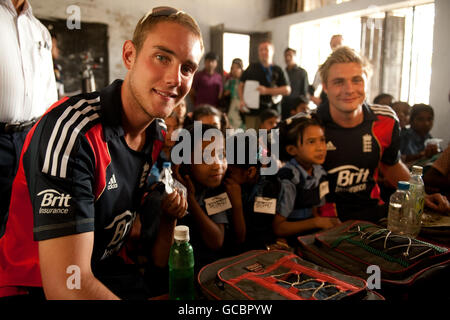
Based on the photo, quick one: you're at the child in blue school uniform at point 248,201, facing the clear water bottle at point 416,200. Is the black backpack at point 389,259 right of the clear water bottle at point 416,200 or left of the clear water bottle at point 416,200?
right

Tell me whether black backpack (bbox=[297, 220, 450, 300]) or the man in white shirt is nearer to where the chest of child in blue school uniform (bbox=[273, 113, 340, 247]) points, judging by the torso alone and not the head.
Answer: the black backpack

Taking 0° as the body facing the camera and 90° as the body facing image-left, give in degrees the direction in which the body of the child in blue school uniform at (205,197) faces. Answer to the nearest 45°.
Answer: approximately 315°

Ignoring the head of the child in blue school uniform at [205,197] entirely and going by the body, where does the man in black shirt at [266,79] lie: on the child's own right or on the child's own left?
on the child's own left

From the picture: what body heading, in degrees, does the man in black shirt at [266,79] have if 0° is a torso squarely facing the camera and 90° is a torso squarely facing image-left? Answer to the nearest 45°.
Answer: approximately 0°

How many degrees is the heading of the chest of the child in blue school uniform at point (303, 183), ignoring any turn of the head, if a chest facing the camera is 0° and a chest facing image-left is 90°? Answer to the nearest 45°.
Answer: approximately 315°

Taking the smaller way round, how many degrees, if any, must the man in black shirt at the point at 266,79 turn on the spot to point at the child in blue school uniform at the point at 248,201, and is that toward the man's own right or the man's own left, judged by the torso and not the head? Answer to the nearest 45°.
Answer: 0° — they already face them
